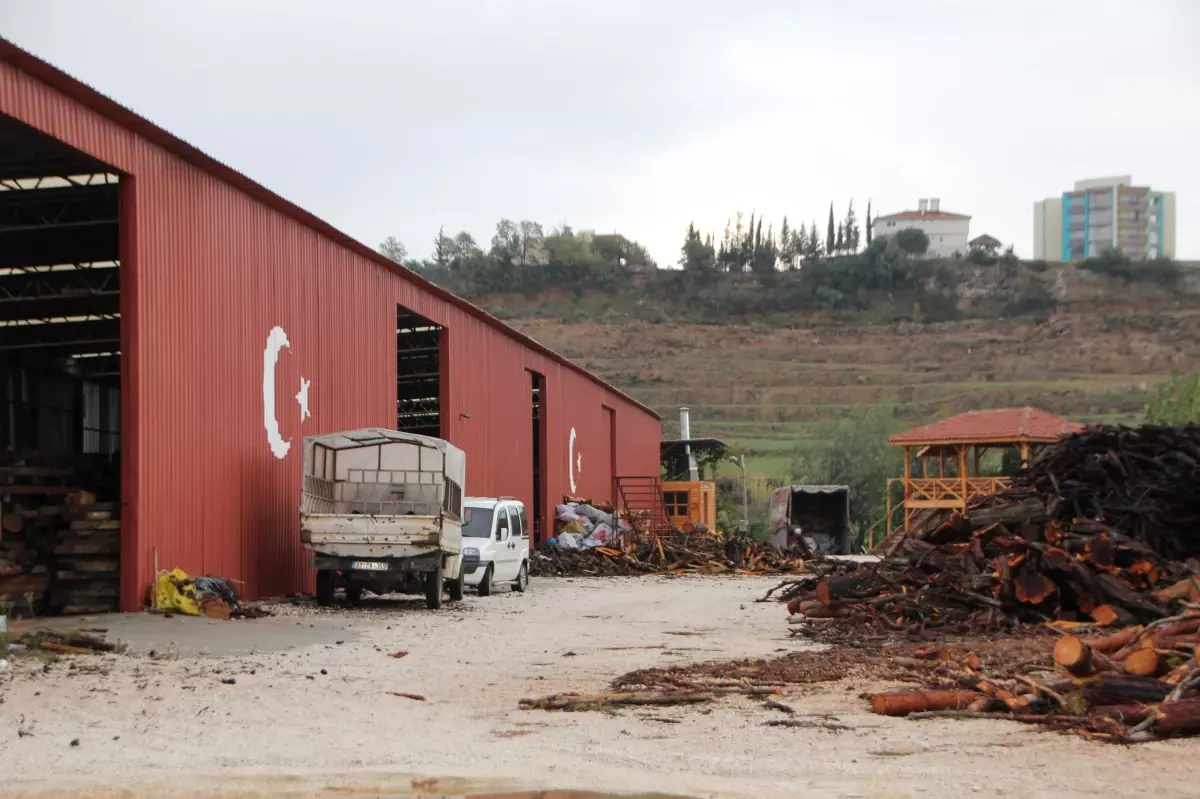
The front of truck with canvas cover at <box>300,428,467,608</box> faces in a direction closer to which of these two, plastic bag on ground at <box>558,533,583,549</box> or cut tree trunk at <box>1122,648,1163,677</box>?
the plastic bag on ground

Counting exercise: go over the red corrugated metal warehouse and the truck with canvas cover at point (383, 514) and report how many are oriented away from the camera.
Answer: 1

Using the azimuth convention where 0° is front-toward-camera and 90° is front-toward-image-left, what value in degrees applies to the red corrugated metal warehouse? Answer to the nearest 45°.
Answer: approximately 315°

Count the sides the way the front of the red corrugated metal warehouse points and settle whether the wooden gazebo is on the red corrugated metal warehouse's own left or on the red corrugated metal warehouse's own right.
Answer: on the red corrugated metal warehouse's own left

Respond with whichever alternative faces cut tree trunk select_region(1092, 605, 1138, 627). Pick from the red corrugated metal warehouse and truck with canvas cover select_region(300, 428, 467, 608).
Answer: the red corrugated metal warehouse

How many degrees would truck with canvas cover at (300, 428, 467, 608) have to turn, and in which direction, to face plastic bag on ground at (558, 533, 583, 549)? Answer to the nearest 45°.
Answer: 0° — it already faces it

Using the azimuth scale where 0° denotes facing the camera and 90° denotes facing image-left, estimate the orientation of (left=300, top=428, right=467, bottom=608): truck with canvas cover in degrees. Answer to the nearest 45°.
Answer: approximately 180°

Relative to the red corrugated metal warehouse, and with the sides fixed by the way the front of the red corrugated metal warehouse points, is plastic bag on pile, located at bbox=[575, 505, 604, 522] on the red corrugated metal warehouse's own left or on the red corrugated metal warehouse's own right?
on the red corrugated metal warehouse's own left

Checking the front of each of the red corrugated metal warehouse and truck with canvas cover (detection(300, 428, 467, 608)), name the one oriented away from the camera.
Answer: the truck with canvas cover

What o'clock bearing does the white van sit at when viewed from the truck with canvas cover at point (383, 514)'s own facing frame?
The white van is roughly at 1 o'clock from the truck with canvas cover.
